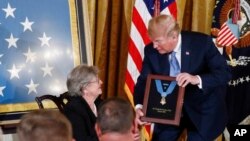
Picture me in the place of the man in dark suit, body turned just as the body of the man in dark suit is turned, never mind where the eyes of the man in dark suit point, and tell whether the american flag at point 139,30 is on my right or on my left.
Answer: on my right

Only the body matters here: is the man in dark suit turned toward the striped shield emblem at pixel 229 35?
no

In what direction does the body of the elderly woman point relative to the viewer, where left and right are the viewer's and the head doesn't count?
facing to the right of the viewer

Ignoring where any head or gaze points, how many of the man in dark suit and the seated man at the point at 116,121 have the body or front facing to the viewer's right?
0

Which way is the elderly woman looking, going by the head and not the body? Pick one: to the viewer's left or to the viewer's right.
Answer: to the viewer's right

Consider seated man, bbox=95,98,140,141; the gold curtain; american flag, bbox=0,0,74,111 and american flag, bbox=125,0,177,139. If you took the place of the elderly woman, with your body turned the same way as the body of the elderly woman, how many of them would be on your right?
1

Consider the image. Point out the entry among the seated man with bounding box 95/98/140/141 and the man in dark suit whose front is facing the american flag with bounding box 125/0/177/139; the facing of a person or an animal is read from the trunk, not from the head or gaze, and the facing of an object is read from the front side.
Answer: the seated man

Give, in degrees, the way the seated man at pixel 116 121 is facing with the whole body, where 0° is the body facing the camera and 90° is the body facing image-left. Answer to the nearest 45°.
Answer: approximately 180°

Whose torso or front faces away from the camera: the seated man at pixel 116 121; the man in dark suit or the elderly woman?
the seated man

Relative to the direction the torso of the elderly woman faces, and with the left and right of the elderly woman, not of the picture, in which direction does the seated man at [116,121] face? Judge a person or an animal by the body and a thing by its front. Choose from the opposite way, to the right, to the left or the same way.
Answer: to the left

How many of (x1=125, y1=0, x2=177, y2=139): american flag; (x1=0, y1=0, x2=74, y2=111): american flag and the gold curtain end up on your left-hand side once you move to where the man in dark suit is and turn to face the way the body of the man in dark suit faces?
0

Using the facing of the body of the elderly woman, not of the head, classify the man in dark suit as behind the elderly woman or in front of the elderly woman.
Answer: in front

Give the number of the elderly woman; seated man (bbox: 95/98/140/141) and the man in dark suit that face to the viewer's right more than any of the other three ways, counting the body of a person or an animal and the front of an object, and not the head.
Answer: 1

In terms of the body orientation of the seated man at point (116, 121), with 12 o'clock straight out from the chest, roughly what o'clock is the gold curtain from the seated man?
The gold curtain is roughly at 12 o'clock from the seated man.

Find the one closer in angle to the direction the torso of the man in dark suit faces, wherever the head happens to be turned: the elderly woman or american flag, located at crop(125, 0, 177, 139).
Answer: the elderly woman

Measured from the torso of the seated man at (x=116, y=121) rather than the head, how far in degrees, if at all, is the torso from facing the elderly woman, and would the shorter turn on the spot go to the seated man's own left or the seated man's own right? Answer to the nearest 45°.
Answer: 0° — they already face them

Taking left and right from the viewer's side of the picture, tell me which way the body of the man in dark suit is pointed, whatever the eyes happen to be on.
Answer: facing the viewer and to the left of the viewer

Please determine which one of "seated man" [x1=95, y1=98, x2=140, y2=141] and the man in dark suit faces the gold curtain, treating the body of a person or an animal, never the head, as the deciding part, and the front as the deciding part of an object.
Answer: the seated man
